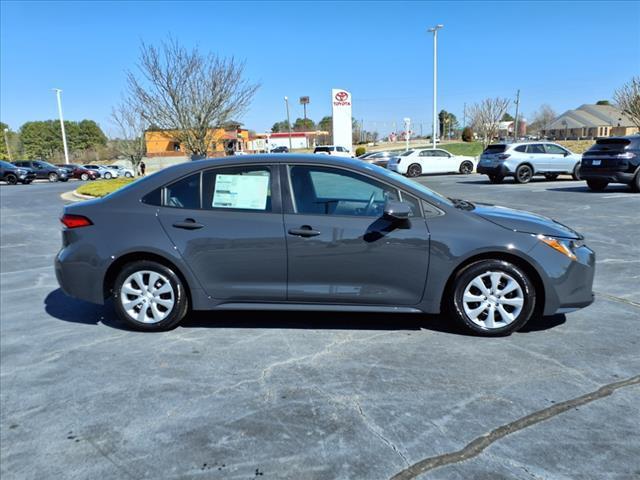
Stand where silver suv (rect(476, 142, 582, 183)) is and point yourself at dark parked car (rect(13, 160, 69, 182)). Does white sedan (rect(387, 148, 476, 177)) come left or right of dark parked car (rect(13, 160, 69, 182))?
right

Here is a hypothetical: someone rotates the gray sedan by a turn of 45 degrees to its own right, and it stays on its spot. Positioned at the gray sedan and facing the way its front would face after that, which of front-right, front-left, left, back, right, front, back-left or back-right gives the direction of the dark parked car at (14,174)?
back

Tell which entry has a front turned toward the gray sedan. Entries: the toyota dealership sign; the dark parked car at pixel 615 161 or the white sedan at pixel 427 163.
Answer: the toyota dealership sign

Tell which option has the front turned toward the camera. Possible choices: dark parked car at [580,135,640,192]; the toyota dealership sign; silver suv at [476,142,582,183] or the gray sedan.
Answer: the toyota dealership sign

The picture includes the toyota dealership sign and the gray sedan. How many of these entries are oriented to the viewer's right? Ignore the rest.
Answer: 1

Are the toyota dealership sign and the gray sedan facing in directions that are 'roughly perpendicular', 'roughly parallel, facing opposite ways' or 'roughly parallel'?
roughly perpendicular

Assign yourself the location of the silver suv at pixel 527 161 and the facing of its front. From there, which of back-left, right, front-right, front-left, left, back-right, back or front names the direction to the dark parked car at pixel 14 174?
back-left

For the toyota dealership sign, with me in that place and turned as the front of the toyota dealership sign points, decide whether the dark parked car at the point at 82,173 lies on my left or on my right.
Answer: on my right

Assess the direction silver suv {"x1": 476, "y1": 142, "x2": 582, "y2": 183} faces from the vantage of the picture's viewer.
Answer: facing away from the viewer and to the right of the viewer
